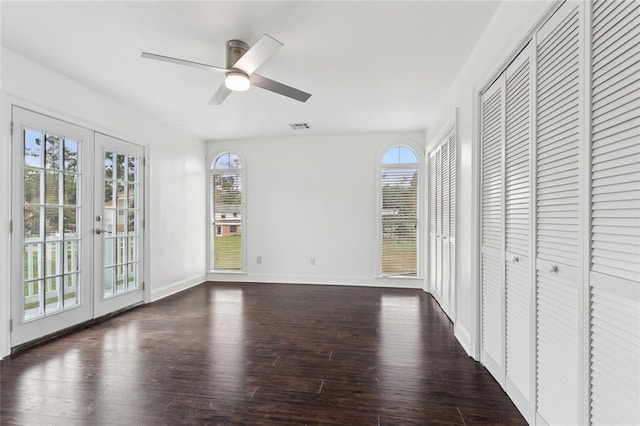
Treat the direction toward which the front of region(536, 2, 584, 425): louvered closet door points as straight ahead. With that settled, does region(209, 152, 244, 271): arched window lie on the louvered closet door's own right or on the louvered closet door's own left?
on the louvered closet door's own right

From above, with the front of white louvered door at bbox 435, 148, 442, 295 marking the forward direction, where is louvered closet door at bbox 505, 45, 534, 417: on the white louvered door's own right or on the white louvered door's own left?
on the white louvered door's own left

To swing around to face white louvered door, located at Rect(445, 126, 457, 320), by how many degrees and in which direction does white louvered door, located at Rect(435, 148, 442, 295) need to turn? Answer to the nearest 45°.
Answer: approximately 90° to its left

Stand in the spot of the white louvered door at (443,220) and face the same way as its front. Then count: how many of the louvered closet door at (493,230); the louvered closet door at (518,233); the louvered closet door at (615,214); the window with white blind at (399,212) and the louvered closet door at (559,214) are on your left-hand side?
4

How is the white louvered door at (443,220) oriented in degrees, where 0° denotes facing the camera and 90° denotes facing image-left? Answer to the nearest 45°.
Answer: approximately 90°

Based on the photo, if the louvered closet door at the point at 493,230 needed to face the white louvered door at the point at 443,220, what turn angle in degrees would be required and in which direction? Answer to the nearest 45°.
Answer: approximately 135° to its right

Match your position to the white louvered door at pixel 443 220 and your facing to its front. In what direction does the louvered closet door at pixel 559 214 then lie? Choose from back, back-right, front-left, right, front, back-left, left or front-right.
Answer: left

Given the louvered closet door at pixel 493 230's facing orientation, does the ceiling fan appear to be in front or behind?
in front

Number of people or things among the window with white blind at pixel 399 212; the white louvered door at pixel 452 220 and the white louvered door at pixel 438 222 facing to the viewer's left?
2

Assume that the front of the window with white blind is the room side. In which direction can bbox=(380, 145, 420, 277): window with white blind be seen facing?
toward the camera

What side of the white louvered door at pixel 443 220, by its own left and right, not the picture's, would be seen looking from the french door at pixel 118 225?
front

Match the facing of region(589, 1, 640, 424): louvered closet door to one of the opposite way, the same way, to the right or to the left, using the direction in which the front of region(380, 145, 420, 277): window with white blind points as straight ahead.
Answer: to the right

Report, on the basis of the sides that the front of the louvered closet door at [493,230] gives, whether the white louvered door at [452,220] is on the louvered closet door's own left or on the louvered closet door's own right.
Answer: on the louvered closet door's own right

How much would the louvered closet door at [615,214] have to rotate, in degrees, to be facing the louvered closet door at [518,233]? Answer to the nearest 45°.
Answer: approximately 90° to its right

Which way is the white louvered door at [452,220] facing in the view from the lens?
facing to the left of the viewer

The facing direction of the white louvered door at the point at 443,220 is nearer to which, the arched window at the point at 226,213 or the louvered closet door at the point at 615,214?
the arched window

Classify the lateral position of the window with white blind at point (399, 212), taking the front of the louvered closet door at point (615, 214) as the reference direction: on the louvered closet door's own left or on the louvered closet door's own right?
on the louvered closet door's own right

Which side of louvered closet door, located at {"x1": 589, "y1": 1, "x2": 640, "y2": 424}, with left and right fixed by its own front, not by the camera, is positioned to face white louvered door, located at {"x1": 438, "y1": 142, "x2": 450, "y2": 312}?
right

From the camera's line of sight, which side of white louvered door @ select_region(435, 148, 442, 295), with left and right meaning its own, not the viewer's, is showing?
left
